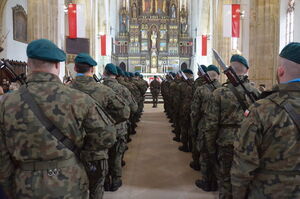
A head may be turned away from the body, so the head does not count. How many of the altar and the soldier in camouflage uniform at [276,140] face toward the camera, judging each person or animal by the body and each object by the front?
1

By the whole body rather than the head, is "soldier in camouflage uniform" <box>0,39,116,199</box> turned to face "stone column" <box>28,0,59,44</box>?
yes

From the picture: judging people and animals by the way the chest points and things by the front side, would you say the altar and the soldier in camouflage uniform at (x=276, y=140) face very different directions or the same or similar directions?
very different directions

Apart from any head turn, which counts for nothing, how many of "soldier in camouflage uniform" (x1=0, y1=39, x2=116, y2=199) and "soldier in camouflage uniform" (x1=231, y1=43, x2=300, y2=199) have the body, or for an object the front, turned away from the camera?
2

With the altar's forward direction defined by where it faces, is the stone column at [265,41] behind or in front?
in front

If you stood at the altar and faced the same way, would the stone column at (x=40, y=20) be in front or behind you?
in front

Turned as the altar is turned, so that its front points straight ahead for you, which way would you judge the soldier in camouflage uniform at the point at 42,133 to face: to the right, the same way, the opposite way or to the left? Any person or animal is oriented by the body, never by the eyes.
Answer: the opposite way

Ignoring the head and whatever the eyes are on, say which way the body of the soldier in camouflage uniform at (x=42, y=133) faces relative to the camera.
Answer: away from the camera

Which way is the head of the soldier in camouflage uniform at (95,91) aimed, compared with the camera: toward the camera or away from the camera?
away from the camera

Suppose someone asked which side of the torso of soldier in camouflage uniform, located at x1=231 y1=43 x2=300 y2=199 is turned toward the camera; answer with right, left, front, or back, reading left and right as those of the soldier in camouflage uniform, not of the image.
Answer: back
